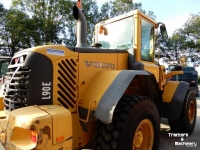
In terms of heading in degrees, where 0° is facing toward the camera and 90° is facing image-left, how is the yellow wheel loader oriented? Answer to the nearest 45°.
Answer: approximately 225°

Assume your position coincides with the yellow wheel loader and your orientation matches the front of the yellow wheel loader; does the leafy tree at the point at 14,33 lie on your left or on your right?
on your left

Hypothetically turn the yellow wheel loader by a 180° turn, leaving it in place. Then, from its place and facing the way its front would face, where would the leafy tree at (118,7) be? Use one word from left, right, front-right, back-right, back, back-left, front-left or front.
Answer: back-right
